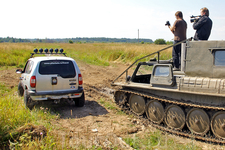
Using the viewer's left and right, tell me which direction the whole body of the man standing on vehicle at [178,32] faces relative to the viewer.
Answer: facing away from the viewer and to the left of the viewer

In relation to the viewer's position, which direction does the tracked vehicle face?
facing away from the viewer and to the left of the viewer

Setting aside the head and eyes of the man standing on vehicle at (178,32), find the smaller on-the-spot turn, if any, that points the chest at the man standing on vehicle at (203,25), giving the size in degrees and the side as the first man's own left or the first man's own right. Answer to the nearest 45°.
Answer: approximately 180°
